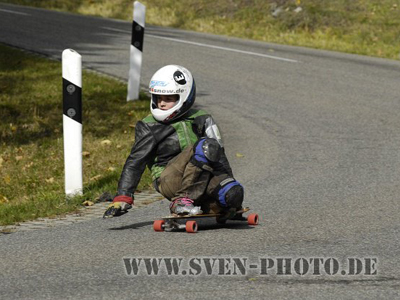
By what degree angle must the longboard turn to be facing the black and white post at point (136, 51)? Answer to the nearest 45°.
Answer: approximately 135° to its right

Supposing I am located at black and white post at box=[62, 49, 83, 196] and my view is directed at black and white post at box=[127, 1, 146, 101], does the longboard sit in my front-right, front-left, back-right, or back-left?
back-right

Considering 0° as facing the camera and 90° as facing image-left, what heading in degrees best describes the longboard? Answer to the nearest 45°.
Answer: approximately 45°

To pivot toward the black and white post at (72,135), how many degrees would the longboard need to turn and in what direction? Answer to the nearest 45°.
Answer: approximately 90° to its right
